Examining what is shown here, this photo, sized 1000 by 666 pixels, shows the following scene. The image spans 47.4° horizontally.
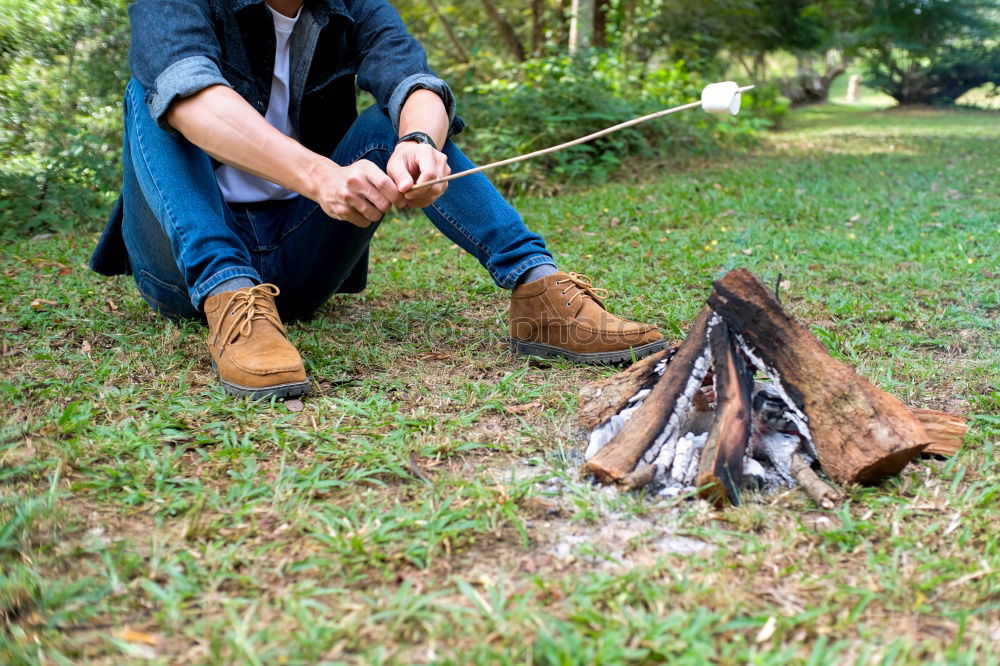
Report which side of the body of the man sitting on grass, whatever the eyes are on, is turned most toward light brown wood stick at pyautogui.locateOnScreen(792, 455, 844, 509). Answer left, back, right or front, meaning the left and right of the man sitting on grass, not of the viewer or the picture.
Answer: front

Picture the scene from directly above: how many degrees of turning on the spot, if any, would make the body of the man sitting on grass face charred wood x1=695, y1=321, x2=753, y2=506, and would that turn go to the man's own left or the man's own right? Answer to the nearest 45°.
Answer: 0° — they already face it

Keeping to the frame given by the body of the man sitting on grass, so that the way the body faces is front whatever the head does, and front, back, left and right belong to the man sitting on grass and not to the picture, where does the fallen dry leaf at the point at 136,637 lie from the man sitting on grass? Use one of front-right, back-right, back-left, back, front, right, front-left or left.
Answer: front-right

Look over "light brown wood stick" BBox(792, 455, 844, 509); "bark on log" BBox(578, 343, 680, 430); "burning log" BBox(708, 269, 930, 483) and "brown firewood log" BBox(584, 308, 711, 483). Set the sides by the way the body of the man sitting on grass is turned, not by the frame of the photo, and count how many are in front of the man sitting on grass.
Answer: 4

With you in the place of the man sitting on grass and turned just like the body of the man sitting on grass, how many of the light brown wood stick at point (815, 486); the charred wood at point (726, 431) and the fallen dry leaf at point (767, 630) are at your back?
0

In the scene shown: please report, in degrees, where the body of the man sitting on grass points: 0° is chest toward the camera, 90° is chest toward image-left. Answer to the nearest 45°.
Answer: approximately 315°

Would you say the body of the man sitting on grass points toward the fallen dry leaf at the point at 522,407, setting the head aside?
yes

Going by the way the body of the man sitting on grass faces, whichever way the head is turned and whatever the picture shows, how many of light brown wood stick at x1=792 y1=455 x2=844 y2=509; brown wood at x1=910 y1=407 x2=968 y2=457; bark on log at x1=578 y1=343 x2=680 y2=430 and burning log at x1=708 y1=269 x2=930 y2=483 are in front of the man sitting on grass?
4

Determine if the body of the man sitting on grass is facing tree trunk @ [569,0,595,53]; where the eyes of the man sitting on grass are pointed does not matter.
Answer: no

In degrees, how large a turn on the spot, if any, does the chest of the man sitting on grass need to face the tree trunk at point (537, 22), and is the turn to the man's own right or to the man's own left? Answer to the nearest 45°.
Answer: approximately 135° to the man's own left

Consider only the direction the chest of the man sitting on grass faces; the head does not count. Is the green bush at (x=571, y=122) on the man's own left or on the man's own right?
on the man's own left

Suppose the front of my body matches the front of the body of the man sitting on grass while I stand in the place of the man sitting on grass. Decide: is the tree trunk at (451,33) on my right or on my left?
on my left

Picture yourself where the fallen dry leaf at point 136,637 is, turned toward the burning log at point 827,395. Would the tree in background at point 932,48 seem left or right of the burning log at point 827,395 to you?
left

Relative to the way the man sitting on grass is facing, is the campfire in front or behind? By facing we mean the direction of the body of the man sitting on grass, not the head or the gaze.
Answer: in front

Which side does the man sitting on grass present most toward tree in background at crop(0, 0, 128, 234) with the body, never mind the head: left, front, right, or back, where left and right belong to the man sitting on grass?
back

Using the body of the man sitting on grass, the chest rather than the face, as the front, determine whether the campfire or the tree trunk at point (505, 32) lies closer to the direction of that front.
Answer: the campfire

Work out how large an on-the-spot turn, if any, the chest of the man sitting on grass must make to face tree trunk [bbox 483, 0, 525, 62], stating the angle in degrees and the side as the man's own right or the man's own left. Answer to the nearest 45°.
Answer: approximately 135° to the man's own left
